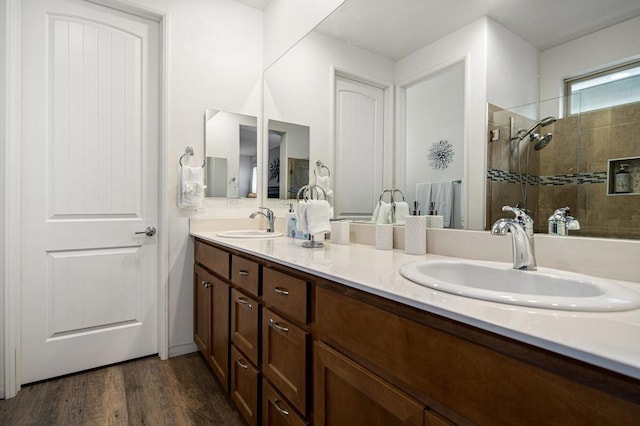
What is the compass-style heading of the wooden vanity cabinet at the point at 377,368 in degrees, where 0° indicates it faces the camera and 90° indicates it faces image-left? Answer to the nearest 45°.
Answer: approximately 45°

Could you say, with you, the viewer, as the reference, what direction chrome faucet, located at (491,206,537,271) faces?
facing the viewer and to the left of the viewer

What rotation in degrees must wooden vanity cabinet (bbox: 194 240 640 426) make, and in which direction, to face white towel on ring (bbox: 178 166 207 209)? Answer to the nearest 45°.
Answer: approximately 90° to its right

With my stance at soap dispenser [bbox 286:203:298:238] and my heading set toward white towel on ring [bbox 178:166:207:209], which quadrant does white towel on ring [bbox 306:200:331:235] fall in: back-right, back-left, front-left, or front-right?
back-left

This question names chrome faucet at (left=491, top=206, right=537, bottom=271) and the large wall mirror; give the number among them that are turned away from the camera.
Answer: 0
